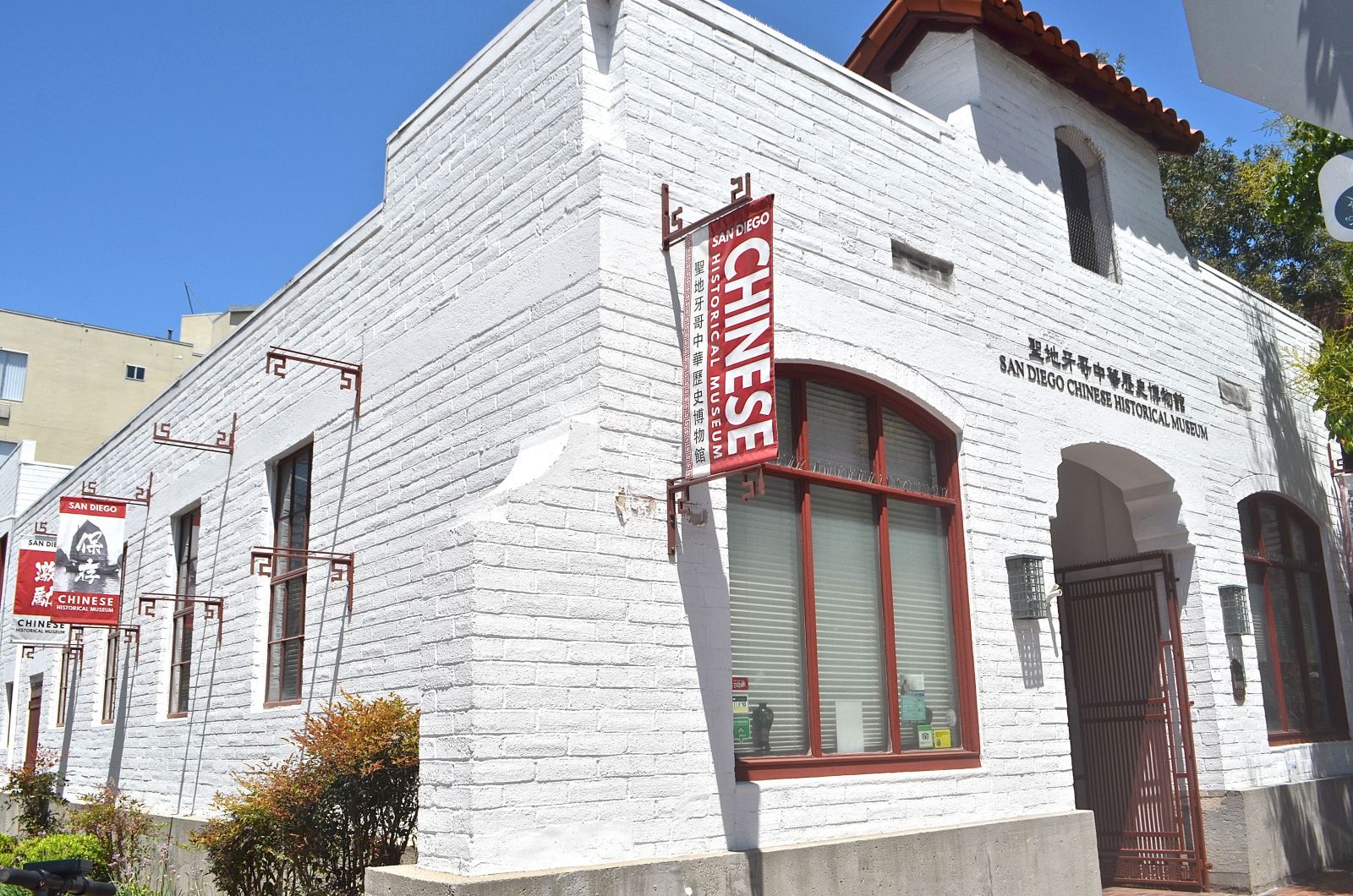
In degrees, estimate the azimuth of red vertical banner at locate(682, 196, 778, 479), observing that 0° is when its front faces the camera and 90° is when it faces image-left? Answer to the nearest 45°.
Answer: approximately 45°

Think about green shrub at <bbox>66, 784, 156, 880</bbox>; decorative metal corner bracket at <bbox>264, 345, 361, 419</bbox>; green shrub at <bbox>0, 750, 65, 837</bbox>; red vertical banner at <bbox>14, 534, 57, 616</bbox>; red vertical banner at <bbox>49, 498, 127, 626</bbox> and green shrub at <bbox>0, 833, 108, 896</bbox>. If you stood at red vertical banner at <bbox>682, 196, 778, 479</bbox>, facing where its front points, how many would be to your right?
6

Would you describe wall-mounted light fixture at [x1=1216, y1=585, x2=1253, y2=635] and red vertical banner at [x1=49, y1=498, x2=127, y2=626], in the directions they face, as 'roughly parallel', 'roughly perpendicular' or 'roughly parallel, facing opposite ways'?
roughly parallel

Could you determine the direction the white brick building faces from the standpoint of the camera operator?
facing the viewer and to the right of the viewer

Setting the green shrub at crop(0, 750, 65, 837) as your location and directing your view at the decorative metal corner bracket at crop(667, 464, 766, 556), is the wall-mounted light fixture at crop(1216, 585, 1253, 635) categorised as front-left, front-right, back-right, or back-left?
front-left

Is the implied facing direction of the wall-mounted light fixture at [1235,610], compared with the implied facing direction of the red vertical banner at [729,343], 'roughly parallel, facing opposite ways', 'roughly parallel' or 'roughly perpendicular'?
roughly perpendicular

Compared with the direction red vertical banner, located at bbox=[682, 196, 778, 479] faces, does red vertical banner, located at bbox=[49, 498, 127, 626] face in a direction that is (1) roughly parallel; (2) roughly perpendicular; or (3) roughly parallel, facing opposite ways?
roughly perpendicular

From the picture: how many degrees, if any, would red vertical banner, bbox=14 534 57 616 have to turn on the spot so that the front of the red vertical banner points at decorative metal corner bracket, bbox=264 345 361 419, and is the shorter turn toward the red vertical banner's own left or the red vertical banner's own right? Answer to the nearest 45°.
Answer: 0° — it already faces it

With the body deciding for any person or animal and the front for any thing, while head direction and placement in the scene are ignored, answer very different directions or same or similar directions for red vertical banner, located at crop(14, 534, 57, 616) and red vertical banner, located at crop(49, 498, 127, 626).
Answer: same or similar directions

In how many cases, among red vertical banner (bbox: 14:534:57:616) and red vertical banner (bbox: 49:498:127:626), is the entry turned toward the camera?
2

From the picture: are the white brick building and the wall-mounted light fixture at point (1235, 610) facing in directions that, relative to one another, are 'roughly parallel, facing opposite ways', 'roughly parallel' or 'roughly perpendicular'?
roughly parallel

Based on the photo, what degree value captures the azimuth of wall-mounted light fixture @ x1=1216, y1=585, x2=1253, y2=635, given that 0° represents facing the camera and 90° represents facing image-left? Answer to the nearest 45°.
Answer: approximately 315°

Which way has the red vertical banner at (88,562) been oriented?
toward the camera

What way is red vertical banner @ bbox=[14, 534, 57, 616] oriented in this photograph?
toward the camera

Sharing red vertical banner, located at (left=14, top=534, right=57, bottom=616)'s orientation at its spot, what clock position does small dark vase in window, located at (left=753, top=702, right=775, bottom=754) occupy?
The small dark vase in window is roughly at 11 o'clock from the red vertical banner.

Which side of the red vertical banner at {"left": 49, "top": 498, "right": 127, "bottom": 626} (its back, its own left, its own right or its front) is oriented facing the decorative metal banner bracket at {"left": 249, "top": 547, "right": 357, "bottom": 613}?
front
